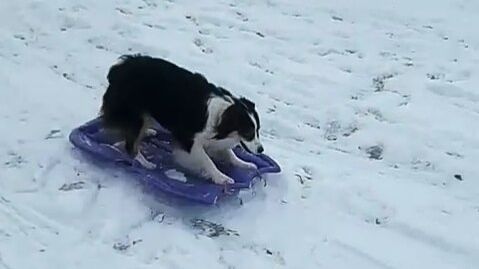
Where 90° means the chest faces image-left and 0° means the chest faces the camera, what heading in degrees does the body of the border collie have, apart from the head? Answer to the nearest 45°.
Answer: approximately 315°

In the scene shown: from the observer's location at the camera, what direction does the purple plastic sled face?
facing the viewer and to the right of the viewer
